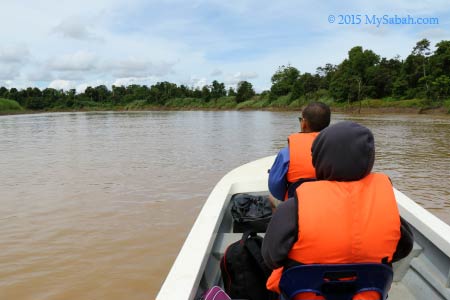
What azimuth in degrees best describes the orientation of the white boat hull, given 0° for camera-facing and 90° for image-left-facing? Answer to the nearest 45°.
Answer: approximately 180°

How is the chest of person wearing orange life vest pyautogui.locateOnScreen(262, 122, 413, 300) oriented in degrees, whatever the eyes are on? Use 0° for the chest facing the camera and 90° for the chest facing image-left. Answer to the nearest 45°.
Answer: approximately 180°

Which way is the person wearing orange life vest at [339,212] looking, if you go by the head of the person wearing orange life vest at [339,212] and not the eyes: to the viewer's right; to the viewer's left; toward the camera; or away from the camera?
away from the camera
